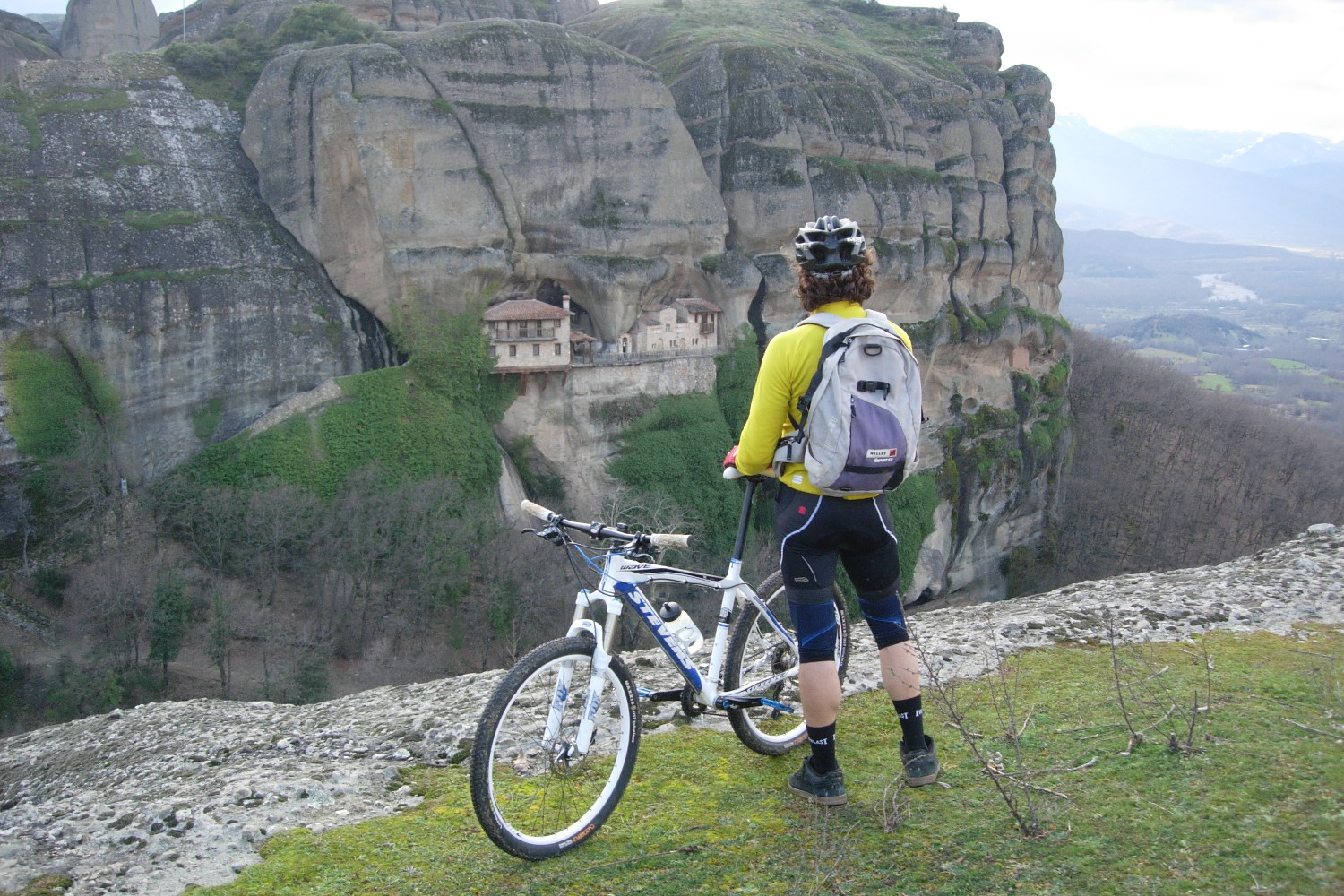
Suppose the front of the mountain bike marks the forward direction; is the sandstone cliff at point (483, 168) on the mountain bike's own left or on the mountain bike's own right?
on the mountain bike's own right

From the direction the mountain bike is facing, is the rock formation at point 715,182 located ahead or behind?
behind

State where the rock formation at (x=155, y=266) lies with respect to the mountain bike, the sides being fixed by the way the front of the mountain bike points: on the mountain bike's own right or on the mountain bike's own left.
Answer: on the mountain bike's own right

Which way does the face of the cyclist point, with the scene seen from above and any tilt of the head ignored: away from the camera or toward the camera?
away from the camera

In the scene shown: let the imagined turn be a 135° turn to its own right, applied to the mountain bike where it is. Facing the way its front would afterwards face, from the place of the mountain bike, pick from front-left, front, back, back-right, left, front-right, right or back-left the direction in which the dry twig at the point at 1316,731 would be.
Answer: right

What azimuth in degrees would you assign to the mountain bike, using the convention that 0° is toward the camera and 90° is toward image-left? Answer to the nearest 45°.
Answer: approximately 45°

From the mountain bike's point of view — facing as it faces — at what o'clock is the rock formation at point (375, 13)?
The rock formation is roughly at 4 o'clock from the mountain bike.

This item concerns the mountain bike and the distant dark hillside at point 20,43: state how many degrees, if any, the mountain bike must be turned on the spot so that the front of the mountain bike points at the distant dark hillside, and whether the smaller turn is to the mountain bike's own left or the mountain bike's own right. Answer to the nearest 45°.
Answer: approximately 90° to the mountain bike's own right

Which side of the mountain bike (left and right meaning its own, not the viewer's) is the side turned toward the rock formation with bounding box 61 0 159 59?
right
